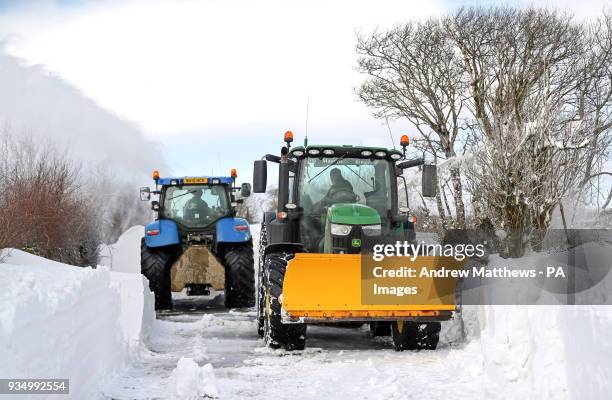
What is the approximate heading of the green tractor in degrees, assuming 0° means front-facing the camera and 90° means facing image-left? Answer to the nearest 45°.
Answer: approximately 0°

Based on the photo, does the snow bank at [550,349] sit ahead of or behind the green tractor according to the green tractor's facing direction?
ahead

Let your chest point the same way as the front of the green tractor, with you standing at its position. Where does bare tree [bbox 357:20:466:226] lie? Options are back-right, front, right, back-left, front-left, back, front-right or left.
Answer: back

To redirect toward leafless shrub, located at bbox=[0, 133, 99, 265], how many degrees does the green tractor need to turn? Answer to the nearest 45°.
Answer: approximately 135° to its right
